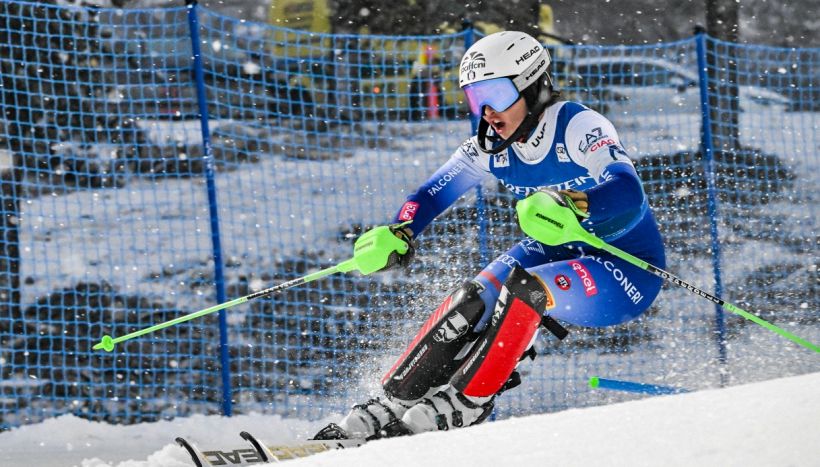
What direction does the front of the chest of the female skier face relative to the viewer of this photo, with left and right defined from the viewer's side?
facing the viewer and to the left of the viewer

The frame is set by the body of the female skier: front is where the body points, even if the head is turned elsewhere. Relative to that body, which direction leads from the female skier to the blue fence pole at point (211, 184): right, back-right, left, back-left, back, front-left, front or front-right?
right

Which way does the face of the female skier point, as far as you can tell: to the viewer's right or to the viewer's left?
to the viewer's left
